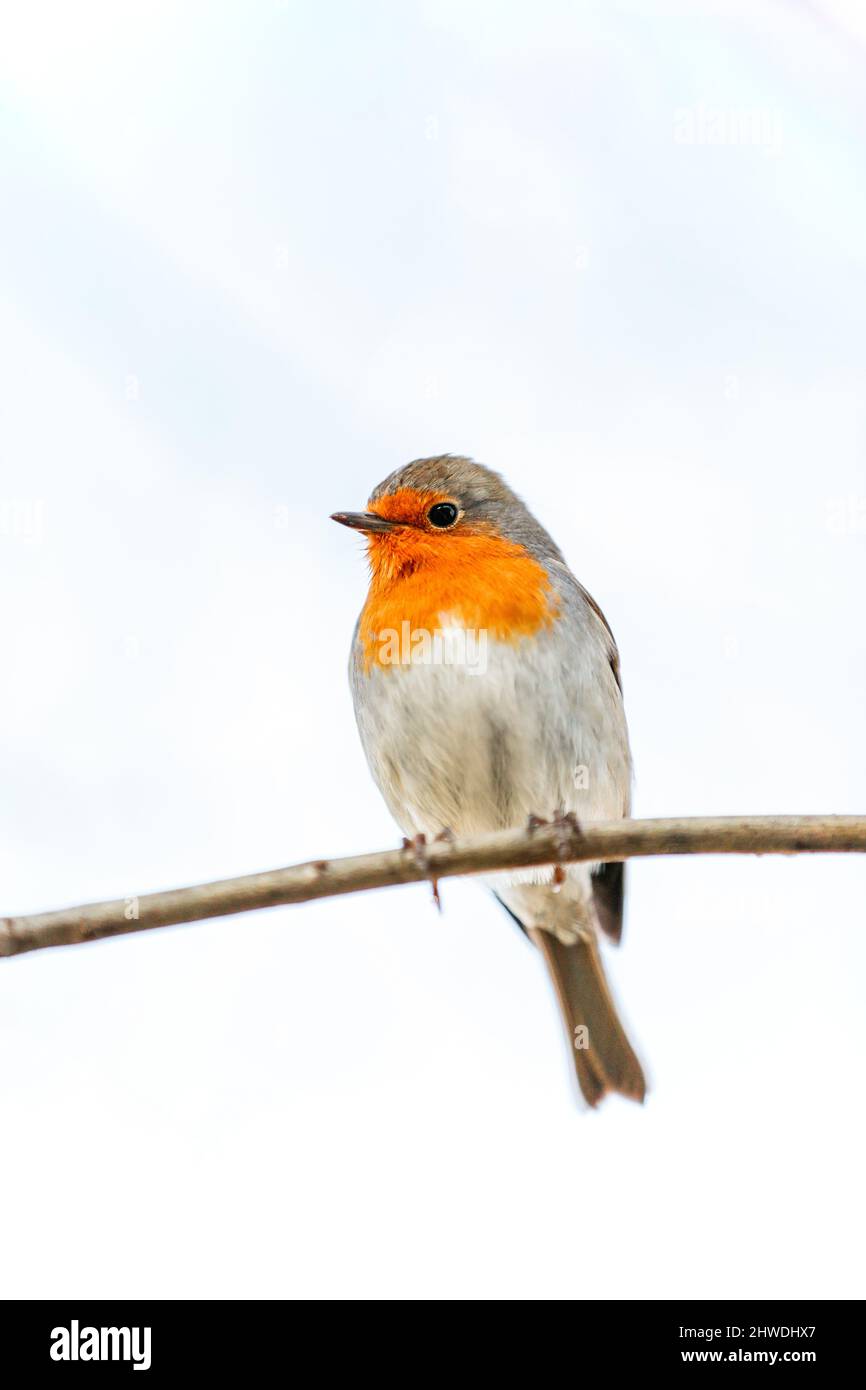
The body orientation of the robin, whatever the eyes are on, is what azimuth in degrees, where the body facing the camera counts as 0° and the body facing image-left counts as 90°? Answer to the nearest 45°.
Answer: approximately 45°
